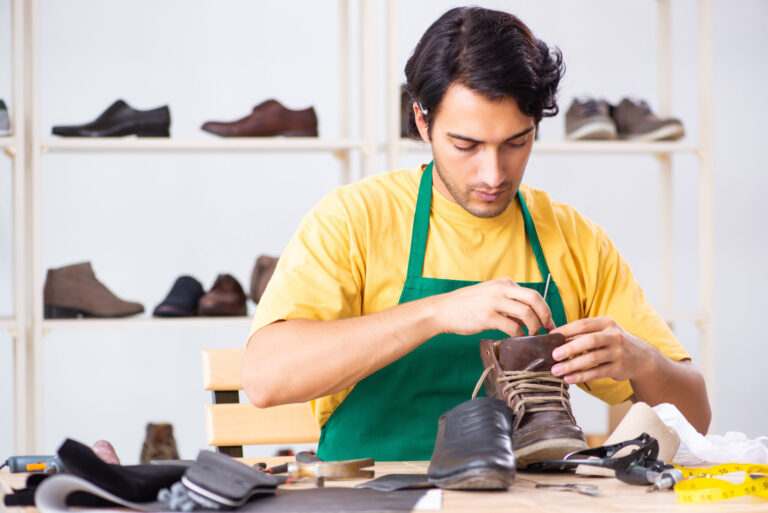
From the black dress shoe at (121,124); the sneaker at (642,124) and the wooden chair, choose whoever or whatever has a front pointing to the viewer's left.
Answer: the black dress shoe

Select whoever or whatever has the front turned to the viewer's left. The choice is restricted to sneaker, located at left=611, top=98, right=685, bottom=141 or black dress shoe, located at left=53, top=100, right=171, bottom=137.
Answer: the black dress shoe

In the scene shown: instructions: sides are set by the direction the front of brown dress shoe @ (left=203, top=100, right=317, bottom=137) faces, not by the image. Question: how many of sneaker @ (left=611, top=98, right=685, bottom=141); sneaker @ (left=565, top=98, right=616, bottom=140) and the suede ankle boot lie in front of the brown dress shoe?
1

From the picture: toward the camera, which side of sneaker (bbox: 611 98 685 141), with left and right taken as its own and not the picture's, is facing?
right

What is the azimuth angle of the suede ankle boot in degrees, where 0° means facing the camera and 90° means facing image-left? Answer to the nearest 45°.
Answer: approximately 270°

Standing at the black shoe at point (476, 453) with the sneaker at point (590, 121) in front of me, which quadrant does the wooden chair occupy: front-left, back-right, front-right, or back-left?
front-left

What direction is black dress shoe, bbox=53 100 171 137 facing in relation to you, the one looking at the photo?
facing to the left of the viewer

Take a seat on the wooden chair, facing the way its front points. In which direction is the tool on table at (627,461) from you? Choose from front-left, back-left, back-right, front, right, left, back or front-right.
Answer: front-left

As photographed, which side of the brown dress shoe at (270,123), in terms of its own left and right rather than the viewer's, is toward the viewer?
left

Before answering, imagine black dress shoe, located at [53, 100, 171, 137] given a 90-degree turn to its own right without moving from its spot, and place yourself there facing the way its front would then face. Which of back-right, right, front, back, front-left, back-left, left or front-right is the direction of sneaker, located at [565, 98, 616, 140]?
right

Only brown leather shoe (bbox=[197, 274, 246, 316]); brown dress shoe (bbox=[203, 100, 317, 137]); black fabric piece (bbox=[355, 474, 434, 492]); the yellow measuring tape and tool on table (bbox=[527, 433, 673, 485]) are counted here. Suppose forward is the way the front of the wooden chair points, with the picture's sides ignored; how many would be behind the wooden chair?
2

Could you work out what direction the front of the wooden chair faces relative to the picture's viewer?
facing the viewer

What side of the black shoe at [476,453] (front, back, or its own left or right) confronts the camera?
front
